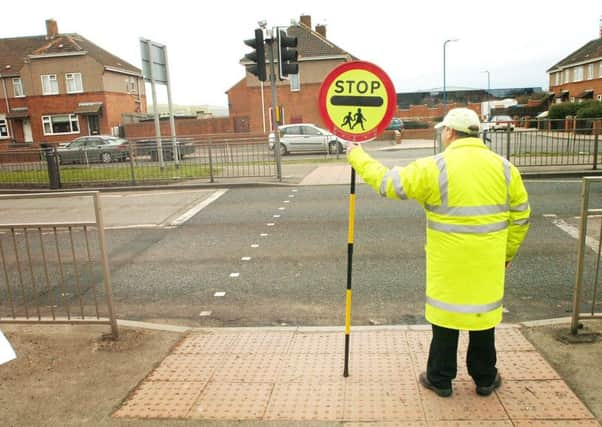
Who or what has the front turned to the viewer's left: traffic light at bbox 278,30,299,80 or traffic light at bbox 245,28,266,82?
traffic light at bbox 245,28,266,82

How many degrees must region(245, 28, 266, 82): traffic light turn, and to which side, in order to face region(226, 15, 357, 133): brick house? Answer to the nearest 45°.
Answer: approximately 90° to its right

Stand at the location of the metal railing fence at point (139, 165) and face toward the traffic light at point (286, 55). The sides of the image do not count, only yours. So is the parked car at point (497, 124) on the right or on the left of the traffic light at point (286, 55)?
left

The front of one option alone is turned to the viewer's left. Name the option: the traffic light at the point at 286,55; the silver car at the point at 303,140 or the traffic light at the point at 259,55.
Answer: the traffic light at the point at 259,55

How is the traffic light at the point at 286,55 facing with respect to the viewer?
to the viewer's right

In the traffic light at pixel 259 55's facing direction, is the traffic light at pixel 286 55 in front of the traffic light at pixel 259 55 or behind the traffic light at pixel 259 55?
behind

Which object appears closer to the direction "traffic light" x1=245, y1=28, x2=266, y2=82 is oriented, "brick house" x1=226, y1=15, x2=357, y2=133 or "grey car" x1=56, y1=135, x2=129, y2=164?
the grey car

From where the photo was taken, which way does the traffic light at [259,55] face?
to the viewer's left
